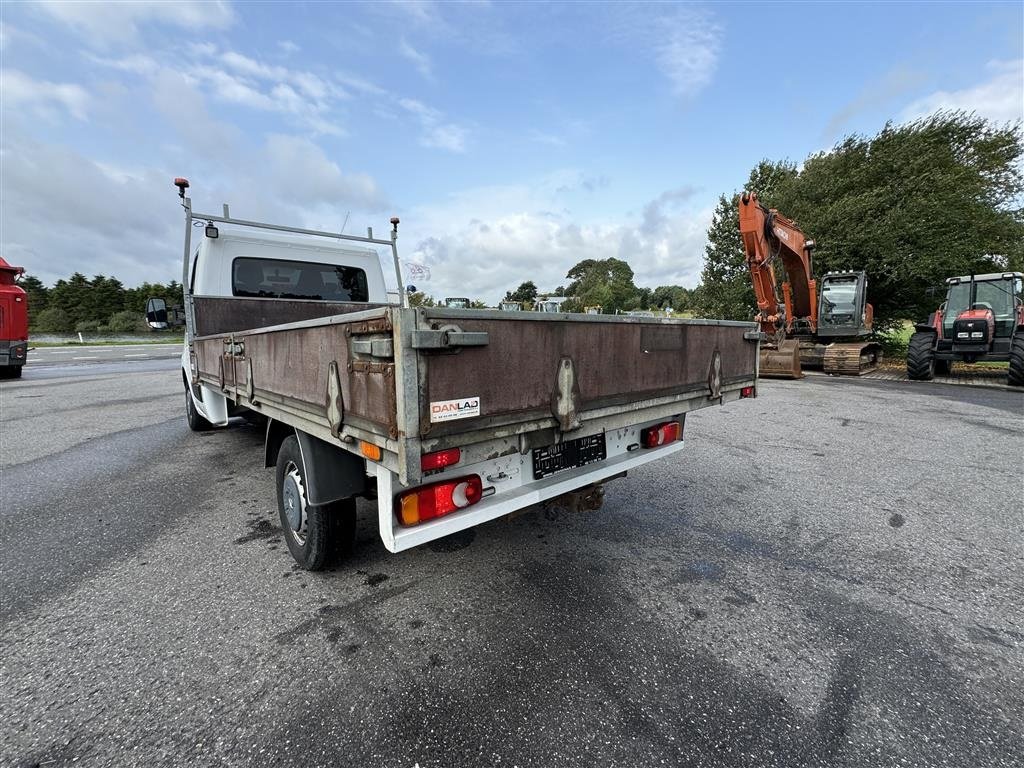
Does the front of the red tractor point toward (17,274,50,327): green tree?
no

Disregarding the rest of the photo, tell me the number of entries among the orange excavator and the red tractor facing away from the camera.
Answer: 0

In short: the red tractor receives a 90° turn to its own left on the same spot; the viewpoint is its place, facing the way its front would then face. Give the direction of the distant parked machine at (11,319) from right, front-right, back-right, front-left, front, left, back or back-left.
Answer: back-right

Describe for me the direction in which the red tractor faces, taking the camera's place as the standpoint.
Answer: facing the viewer

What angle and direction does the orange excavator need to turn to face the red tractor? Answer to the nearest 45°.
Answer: approximately 135° to its left

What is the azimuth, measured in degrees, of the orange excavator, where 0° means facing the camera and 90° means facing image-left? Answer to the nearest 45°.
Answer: approximately 45°

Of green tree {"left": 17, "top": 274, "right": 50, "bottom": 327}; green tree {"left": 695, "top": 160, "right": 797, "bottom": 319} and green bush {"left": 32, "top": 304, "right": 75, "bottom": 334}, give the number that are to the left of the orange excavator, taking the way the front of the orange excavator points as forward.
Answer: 0

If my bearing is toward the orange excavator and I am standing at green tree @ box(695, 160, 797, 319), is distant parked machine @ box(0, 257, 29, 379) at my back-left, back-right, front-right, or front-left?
front-right
